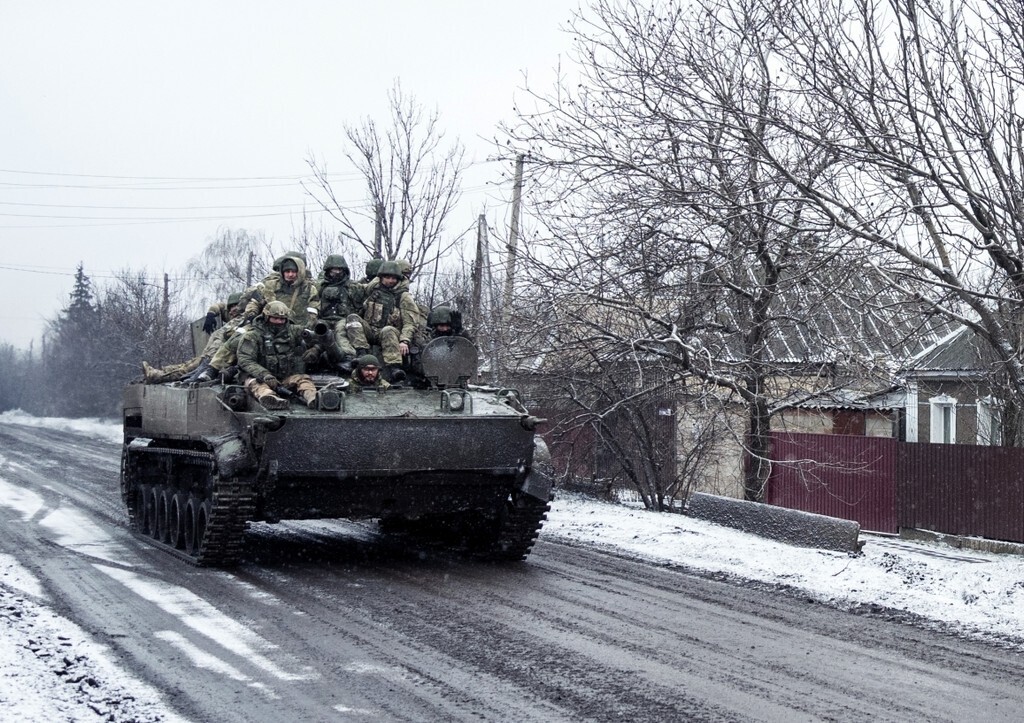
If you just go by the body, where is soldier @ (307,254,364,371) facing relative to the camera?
toward the camera

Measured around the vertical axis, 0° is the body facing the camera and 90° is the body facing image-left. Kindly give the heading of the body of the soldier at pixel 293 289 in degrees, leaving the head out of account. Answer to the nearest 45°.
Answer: approximately 0°

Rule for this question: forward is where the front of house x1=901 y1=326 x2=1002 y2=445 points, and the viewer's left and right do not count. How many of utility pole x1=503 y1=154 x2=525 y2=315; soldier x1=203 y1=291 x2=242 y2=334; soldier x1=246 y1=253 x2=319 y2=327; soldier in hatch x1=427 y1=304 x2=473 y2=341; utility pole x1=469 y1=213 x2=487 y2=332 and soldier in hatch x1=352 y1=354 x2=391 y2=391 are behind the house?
0

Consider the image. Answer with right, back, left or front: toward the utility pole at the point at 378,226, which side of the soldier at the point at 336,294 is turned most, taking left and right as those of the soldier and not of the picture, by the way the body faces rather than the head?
back

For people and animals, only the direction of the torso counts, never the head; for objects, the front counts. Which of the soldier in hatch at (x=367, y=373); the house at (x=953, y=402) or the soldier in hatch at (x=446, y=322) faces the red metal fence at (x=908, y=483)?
the house

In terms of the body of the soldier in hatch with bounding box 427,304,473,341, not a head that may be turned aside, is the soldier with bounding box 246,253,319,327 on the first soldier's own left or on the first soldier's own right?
on the first soldier's own right

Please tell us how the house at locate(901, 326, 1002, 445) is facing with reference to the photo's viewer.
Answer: facing the viewer

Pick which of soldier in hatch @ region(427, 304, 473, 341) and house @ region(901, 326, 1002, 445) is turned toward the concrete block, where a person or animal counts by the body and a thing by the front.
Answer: the house

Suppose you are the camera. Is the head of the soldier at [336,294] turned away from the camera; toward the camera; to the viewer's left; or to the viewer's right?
toward the camera

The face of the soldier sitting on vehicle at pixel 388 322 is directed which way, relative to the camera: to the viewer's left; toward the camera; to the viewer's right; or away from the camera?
toward the camera

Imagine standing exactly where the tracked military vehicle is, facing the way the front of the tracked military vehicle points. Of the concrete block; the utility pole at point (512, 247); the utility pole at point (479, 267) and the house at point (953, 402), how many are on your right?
0

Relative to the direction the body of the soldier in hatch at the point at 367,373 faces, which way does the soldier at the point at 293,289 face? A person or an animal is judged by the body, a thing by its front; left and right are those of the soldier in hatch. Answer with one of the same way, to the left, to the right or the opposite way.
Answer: the same way

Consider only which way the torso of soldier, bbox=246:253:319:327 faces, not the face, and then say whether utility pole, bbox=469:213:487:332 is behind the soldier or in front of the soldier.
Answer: behind

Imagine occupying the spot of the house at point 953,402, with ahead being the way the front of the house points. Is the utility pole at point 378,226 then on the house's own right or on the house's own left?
on the house's own right

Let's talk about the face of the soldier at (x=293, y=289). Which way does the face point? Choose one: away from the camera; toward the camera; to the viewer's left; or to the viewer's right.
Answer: toward the camera

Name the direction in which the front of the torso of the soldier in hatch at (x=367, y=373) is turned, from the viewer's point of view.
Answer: toward the camera
